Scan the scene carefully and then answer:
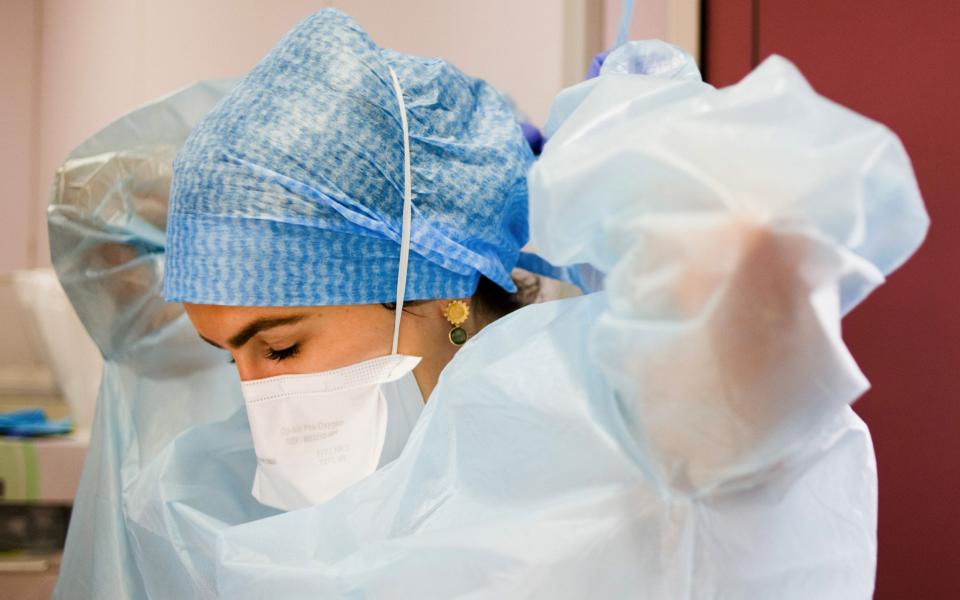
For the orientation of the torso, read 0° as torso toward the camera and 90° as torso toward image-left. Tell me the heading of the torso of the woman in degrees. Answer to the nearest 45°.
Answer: approximately 45°
